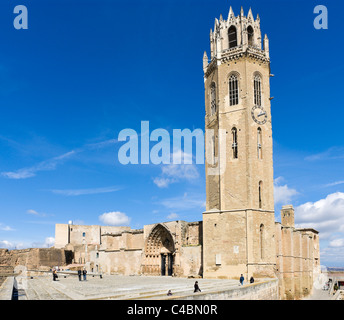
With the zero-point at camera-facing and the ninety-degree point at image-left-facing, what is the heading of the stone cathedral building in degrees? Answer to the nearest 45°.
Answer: approximately 45°

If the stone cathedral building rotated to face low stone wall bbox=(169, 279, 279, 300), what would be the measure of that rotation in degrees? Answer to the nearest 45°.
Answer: approximately 45° to its left
